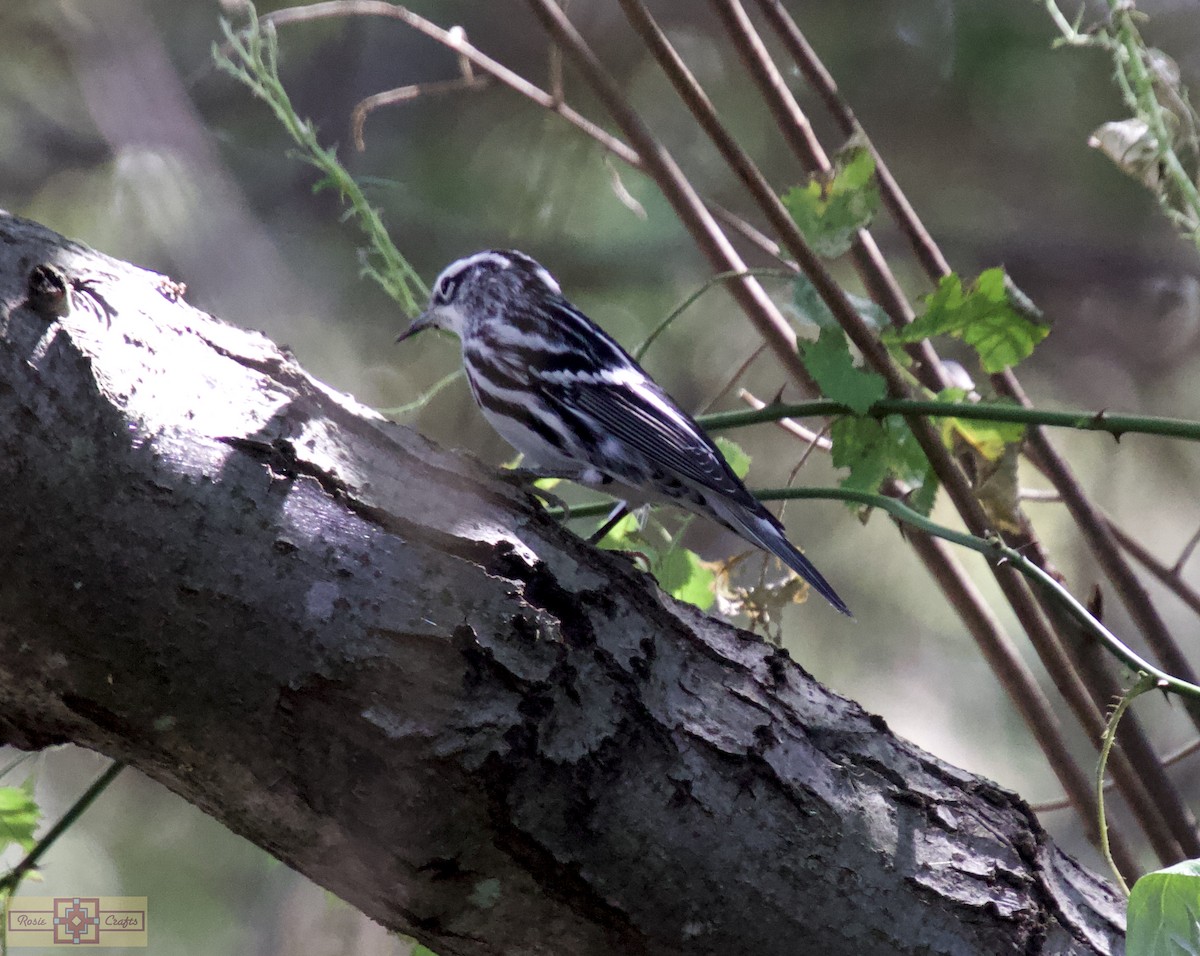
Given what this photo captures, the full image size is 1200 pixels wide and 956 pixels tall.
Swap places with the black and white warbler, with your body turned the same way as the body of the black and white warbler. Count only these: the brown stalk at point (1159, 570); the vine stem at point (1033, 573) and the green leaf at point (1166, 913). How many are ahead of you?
0

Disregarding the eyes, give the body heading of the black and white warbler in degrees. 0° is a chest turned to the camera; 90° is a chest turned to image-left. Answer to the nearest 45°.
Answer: approximately 90°
